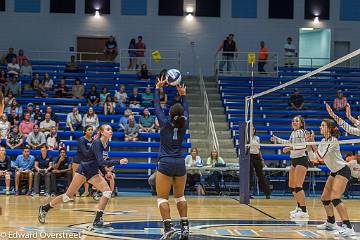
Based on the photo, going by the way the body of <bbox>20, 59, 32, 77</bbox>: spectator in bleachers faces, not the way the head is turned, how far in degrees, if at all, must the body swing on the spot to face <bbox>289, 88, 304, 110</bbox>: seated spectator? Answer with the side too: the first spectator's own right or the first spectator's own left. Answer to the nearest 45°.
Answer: approximately 45° to the first spectator's own left

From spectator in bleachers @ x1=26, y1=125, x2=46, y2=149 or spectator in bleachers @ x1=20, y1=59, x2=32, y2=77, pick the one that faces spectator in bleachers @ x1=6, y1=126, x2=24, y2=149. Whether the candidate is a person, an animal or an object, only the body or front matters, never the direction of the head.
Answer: spectator in bleachers @ x1=20, y1=59, x2=32, y2=77

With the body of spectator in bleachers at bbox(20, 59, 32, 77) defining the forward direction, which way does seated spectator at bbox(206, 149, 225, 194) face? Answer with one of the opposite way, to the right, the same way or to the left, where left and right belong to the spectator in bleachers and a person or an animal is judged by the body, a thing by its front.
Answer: the same way

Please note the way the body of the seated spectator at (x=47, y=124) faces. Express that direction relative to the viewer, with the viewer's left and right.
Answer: facing the viewer

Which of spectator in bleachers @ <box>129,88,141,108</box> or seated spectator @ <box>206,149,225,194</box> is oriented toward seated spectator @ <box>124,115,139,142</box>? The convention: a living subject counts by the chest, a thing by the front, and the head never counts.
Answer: the spectator in bleachers

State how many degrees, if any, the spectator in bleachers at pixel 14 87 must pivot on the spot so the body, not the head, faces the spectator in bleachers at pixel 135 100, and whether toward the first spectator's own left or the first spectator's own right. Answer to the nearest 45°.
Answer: approximately 90° to the first spectator's own left

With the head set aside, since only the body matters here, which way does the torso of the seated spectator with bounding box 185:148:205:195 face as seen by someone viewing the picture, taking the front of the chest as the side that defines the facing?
toward the camera

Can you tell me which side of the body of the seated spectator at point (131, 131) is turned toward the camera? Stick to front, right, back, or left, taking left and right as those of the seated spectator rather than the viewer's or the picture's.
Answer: front

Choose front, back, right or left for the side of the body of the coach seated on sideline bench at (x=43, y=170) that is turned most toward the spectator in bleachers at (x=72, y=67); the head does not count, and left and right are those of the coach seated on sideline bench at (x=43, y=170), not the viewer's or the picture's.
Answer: back

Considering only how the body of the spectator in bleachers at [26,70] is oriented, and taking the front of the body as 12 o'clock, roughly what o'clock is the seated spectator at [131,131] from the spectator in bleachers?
The seated spectator is roughly at 11 o'clock from the spectator in bleachers.

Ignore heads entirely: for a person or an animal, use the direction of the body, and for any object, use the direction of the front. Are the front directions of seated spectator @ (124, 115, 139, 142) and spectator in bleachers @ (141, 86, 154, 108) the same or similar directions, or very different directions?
same or similar directions

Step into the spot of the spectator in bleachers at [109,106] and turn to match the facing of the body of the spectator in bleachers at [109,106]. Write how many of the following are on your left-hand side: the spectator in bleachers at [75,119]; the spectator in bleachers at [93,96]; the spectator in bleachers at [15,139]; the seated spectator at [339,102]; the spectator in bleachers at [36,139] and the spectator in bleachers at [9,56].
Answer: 1

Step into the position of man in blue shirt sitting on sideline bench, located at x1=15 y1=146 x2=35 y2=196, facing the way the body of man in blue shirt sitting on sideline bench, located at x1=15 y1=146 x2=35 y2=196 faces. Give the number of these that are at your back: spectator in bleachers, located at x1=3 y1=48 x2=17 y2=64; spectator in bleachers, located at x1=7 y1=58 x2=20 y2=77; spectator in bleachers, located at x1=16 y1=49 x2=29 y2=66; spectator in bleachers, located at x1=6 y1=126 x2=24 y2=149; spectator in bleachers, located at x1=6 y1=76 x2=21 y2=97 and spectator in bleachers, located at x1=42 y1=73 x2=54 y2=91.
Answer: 6

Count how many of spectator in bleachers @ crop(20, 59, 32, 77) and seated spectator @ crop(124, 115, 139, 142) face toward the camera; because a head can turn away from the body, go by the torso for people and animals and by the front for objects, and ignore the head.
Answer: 2

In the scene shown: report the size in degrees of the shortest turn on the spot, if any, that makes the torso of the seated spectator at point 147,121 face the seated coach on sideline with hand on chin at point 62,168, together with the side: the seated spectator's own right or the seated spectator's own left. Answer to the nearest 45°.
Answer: approximately 45° to the seated spectator's own right

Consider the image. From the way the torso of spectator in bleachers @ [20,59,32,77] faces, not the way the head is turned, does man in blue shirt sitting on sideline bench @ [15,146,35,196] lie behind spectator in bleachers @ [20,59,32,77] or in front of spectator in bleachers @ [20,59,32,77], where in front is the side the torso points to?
in front

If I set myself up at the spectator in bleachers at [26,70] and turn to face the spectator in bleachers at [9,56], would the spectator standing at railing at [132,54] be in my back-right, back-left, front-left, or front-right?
back-right

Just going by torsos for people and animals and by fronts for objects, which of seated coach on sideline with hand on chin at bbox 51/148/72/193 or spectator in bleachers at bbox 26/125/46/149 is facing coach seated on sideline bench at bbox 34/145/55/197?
spectator in bleachers at bbox 26/125/46/149

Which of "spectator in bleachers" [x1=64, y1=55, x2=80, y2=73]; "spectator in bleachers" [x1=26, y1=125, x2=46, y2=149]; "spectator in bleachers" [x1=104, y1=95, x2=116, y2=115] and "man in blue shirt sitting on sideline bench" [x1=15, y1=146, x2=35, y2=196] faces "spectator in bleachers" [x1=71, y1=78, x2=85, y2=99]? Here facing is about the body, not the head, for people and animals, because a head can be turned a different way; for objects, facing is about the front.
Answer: "spectator in bleachers" [x1=64, y1=55, x2=80, y2=73]

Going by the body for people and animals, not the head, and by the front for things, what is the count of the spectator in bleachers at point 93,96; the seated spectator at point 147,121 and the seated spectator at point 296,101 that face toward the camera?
3
